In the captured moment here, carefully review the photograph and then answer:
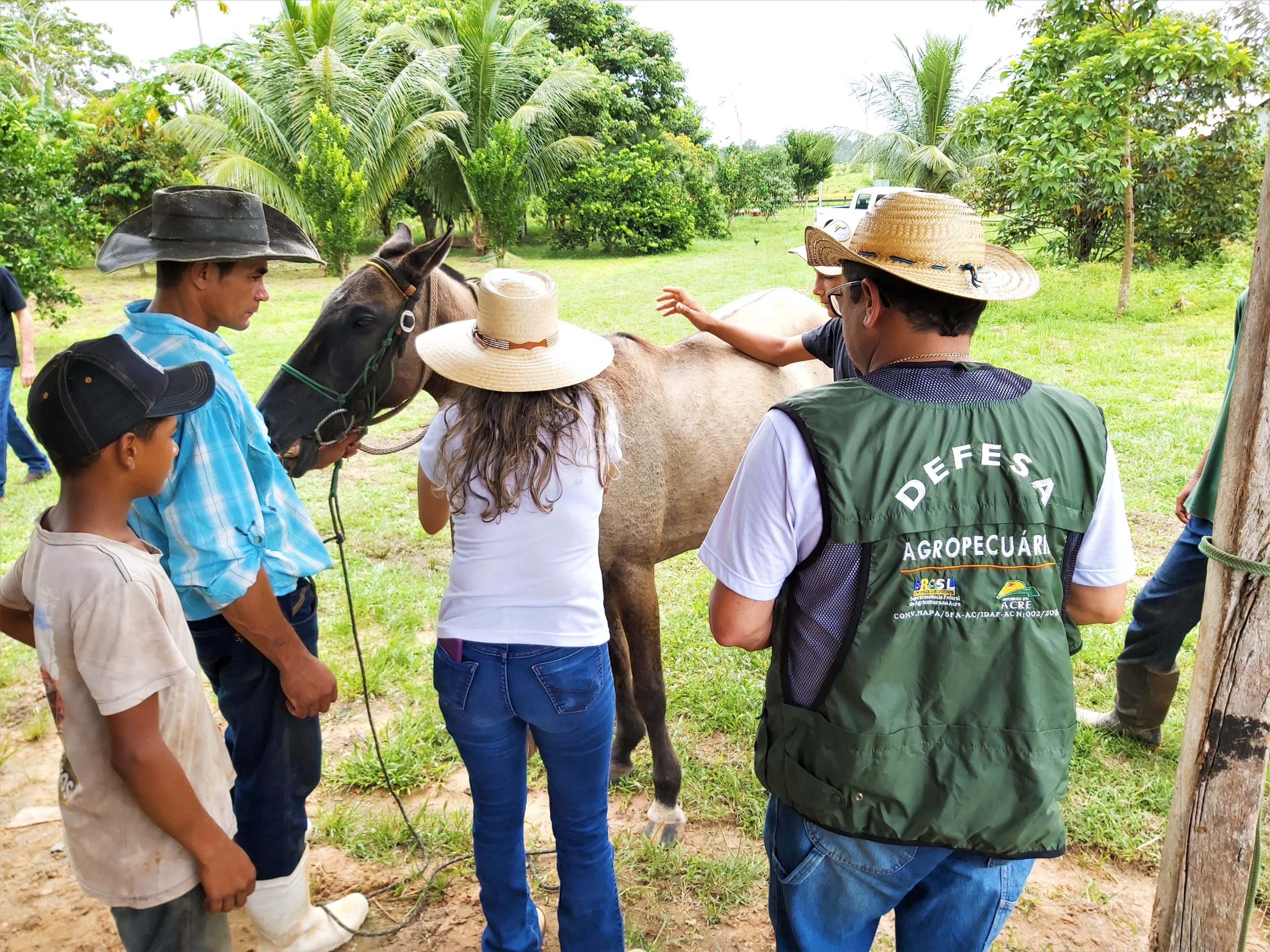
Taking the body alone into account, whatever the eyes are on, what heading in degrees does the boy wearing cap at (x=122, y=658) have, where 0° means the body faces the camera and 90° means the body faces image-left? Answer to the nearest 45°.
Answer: approximately 225°

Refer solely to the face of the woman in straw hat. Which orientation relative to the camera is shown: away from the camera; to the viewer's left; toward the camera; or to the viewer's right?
away from the camera

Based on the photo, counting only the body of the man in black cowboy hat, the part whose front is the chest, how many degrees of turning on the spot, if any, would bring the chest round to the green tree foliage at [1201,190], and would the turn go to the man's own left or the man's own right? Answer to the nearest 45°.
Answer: approximately 45° to the man's own left

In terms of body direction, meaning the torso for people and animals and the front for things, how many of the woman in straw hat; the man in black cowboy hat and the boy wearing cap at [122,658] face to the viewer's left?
0

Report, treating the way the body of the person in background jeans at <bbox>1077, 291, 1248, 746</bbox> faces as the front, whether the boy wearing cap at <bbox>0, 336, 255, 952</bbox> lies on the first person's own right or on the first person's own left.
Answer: on the first person's own left

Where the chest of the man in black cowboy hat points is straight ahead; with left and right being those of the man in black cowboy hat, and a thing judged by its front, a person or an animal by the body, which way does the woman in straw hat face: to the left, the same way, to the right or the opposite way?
to the left

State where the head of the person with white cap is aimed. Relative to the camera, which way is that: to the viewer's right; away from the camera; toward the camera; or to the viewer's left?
to the viewer's left

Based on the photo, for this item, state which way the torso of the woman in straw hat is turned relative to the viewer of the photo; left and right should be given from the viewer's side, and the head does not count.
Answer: facing away from the viewer

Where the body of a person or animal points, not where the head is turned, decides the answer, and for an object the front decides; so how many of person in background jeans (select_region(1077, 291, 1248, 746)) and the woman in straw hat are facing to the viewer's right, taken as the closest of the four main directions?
0

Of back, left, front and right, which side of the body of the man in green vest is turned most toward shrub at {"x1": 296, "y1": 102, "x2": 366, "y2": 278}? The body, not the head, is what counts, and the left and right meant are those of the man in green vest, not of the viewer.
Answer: front

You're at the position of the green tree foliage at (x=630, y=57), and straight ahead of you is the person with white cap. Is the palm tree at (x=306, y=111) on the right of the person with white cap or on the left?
right

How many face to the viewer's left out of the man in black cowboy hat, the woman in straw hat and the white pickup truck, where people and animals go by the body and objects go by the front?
0

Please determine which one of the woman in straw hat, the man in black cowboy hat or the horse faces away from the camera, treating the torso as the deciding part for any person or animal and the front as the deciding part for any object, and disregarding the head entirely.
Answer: the woman in straw hat

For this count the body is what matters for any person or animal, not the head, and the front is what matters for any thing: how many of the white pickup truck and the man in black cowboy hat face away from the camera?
0

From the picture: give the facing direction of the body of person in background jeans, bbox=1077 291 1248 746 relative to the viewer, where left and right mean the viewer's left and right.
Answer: facing to the left of the viewer

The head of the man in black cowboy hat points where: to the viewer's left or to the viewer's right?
to the viewer's right
